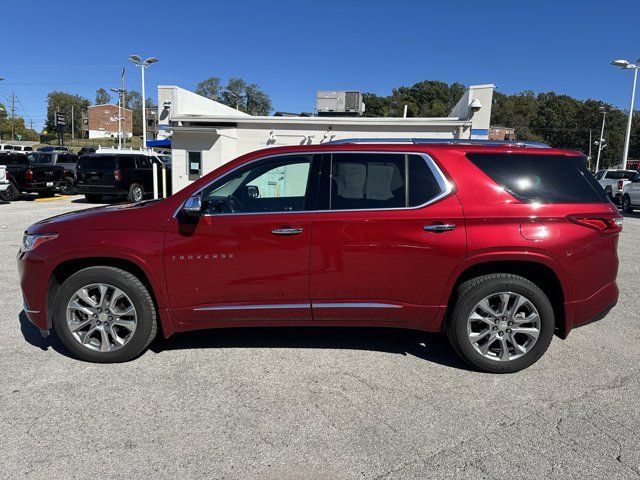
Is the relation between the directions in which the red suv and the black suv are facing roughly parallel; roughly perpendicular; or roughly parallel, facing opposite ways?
roughly perpendicular

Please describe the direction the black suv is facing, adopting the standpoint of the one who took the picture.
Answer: facing away from the viewer and to the right of the viewer

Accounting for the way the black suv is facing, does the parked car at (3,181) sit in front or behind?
behind

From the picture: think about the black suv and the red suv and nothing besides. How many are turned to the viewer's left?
1

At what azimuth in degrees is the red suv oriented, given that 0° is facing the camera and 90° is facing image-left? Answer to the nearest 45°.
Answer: approximately 90°

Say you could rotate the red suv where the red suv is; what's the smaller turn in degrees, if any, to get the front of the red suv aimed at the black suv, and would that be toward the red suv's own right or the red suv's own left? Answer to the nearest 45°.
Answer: approximately 45° to the red suv's own right

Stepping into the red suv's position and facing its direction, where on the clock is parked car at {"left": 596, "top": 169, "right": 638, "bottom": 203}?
The parked car is roughly at 4 o'clock from the red suv.

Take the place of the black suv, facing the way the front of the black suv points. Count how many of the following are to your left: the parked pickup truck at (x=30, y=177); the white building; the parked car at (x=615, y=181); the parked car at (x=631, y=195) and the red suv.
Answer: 1

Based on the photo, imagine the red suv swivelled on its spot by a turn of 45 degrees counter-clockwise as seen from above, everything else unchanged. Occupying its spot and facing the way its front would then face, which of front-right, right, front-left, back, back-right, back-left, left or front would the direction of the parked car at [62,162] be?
right

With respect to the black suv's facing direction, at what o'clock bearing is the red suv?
The red suv is roughly at 4 o'clock from the black suv.
